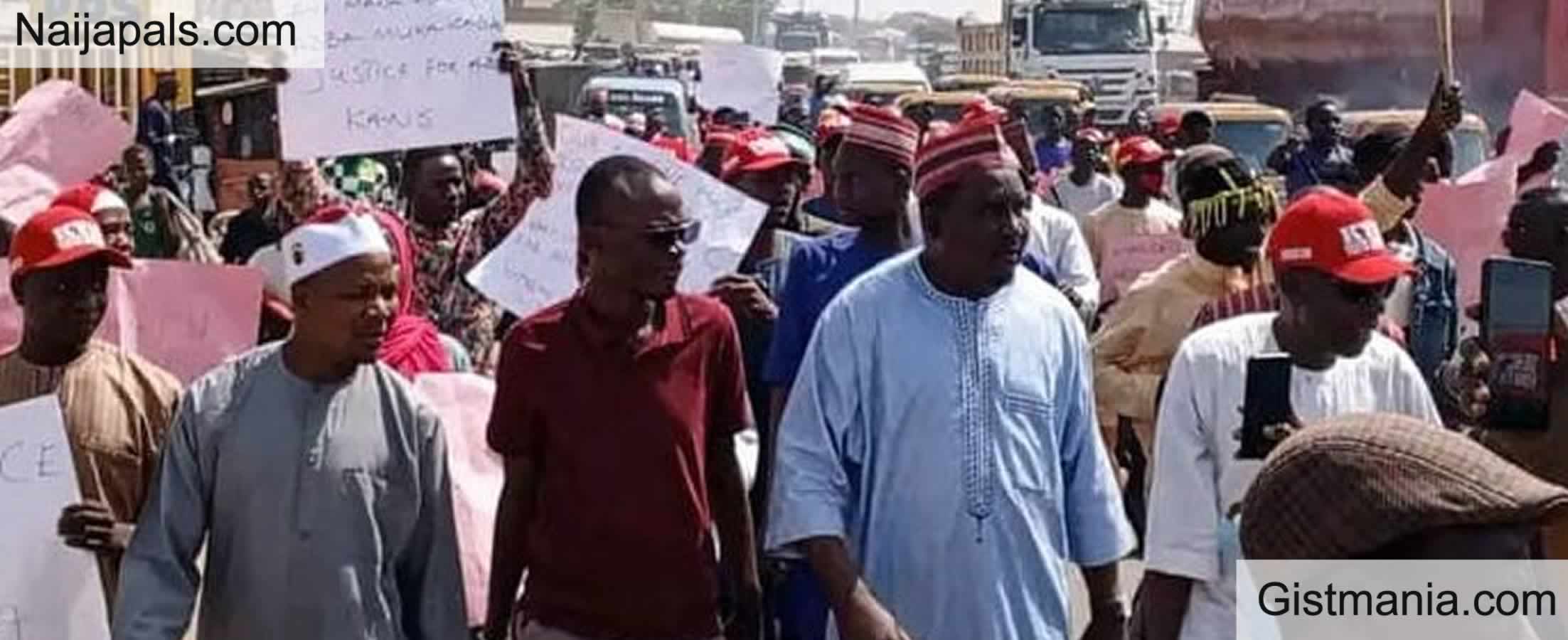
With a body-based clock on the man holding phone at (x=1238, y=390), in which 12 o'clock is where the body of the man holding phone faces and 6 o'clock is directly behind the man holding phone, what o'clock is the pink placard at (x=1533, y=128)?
The pink placard is roughly at 8 o'clock from the man holding phone.

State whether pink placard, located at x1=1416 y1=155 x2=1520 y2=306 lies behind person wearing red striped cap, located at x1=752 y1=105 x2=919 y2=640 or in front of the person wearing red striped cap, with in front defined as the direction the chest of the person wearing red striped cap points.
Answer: behind

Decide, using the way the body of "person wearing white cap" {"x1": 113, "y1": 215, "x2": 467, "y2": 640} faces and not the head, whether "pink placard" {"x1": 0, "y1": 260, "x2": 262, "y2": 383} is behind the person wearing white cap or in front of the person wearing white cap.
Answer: behind

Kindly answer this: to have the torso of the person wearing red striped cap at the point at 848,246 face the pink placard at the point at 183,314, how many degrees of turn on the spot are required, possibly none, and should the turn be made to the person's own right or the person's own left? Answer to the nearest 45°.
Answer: approximately 45° to the person's own right

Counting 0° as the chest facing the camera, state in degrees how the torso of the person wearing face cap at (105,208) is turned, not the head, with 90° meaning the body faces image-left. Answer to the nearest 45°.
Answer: approximately 315°

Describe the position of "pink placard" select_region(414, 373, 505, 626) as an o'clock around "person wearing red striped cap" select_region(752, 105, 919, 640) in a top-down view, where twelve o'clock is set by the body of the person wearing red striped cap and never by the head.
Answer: The pink placard is roughly at 1 o'clock from the person wearing red striped cap.

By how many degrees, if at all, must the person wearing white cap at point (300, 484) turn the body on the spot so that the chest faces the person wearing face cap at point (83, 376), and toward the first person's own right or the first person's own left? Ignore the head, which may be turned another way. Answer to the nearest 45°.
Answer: approximately 135° to the first person's own right

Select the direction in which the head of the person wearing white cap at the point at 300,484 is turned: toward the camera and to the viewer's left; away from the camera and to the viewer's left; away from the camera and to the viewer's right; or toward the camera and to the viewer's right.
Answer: toward the camera and to the viewer's right

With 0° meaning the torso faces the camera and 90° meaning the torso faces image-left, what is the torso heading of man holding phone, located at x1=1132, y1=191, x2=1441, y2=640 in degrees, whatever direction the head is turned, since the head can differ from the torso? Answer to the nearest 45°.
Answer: approximately 315°
